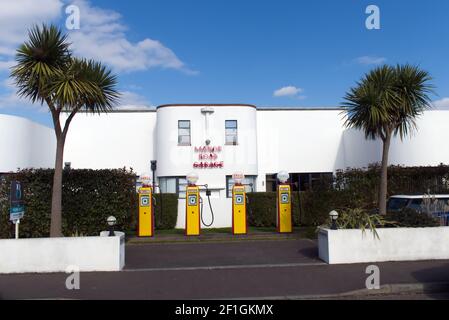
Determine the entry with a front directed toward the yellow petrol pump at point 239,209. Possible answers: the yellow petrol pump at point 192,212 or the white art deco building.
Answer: the white art deco building

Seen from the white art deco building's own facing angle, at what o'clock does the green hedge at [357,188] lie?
The green hedge is roughly at 11 o'clock from the white art deco building.

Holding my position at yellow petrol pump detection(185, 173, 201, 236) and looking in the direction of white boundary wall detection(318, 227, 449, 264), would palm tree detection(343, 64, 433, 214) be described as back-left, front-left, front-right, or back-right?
front-left

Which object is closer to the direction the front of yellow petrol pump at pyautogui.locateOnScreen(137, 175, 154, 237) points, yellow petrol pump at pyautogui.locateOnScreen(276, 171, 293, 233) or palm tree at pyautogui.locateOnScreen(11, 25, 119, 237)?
the palm tree

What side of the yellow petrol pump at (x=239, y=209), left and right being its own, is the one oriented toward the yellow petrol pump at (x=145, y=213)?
right

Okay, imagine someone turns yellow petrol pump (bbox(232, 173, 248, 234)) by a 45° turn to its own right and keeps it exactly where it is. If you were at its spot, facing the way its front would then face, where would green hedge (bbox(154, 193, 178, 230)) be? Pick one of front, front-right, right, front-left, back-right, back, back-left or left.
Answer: right

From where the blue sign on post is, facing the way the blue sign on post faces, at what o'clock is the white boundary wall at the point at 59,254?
The white boundary wall is roughly at 11 o'clock from the blue sign on post.

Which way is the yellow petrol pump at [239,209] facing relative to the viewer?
toward the camera

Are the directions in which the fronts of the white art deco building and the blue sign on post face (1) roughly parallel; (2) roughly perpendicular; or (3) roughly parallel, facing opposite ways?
roughly parallel

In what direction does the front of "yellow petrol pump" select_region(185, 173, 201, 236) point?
toward the camera

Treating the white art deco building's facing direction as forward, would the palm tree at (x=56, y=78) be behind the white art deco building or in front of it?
in front

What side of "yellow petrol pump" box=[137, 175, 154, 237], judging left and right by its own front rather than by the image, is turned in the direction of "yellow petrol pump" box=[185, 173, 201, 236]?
left

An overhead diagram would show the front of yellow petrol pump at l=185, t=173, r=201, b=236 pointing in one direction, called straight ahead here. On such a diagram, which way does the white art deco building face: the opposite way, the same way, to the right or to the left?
the same way

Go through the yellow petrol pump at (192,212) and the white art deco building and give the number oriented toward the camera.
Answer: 2

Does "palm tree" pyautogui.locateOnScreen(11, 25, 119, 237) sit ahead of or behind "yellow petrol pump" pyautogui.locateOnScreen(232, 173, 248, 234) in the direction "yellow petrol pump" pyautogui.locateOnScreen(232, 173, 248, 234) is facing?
ahead

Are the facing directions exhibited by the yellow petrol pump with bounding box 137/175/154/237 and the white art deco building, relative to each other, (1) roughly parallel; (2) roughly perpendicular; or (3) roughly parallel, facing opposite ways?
roughly parallel

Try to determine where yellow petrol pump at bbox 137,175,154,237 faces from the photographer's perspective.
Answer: facing the viewer
